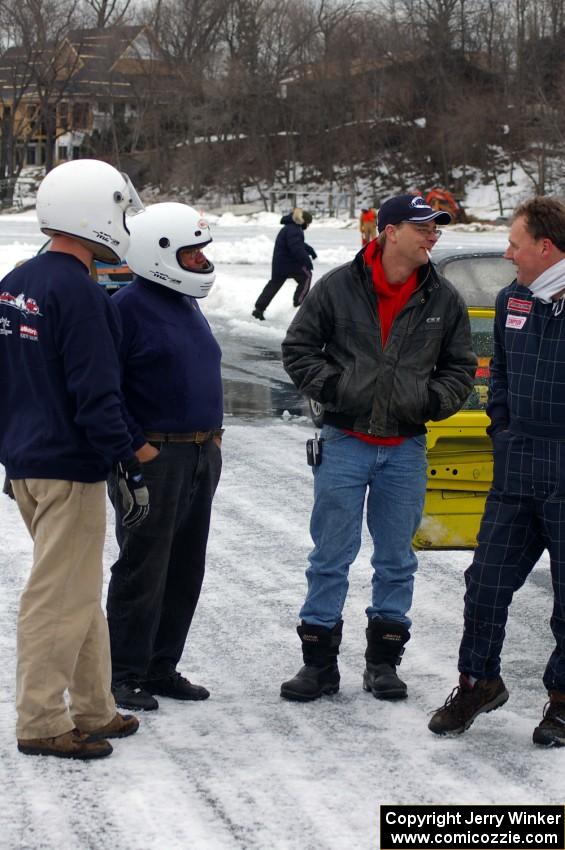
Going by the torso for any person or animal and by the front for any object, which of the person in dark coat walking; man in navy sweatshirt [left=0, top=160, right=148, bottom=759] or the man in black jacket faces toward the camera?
the man in black jacket

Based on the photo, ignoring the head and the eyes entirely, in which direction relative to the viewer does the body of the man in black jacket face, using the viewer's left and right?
facing the viewer

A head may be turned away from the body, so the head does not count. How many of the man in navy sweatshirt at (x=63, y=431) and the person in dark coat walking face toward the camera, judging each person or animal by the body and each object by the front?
0

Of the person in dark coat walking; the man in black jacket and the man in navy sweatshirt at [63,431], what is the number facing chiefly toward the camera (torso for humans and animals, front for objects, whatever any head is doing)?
1

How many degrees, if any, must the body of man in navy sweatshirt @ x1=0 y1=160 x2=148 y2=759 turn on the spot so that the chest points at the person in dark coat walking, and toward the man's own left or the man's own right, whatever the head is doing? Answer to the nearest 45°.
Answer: approximately 45° to the man's own left

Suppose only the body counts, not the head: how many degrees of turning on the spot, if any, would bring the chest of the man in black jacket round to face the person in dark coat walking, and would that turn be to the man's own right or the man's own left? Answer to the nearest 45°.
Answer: approximately 180°

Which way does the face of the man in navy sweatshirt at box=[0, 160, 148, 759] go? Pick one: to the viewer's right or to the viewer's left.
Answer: to the viewer's right

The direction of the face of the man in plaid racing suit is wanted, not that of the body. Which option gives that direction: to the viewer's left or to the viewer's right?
to the viewer's left

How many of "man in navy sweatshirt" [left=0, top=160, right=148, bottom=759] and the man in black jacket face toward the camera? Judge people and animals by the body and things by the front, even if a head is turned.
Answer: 1

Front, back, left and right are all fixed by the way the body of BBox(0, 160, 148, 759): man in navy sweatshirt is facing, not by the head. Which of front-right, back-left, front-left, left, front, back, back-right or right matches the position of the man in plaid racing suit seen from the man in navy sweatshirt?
front-right

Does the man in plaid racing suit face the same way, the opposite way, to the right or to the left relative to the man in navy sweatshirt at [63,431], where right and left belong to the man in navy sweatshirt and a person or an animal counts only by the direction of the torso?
the opposite way

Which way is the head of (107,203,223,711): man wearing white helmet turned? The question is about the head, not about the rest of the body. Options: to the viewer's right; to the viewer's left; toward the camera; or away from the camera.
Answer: to the viewer's right

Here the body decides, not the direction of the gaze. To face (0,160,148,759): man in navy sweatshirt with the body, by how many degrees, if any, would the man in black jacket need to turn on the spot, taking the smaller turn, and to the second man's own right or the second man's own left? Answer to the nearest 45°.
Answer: approximately 45° to the second man's own right

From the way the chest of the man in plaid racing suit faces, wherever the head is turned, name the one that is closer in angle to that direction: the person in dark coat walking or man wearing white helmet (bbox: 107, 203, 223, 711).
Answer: the man wearing white helmet

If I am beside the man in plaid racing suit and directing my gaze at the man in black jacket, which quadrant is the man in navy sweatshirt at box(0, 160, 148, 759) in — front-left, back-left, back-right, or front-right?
front-left

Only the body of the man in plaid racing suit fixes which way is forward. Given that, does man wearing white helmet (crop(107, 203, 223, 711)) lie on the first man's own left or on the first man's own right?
on the first man's own right
